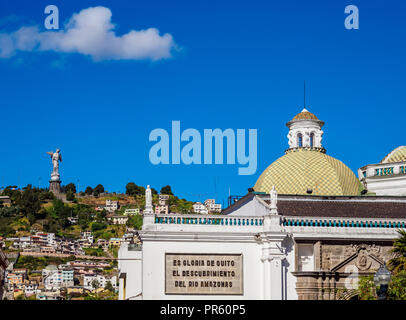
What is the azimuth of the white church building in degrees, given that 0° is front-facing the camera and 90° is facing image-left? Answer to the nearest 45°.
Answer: approximately 0°
